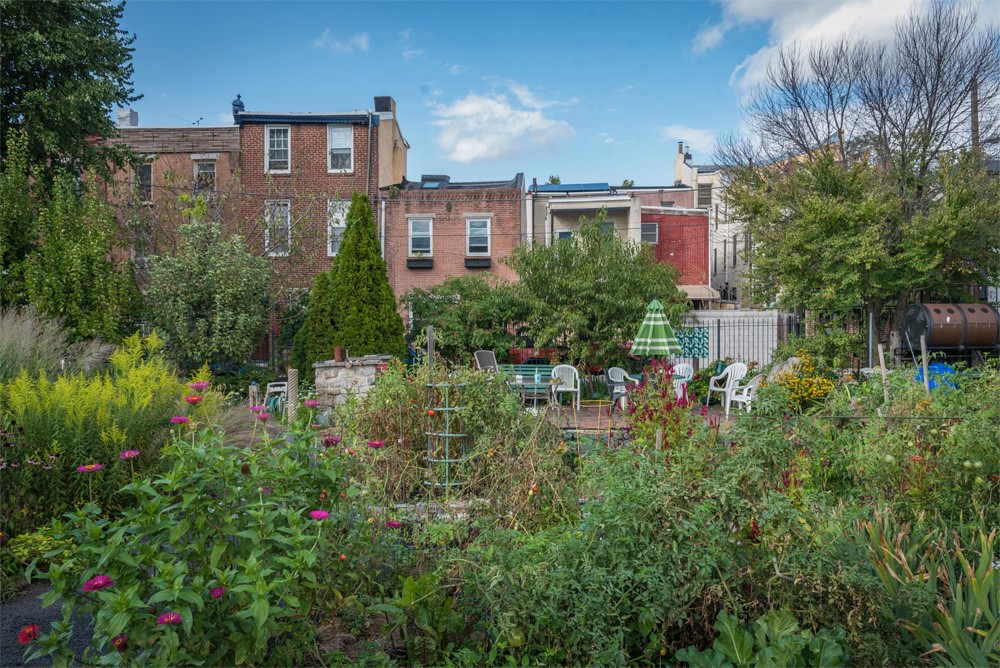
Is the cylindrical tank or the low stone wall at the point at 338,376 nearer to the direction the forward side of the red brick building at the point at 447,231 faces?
the low stone wall

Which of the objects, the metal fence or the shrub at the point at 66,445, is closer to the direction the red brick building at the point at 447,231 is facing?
the shrub

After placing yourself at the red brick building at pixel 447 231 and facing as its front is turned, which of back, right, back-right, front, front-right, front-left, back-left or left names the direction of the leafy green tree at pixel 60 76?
front-right

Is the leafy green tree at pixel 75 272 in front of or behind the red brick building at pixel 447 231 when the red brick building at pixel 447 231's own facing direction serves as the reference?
in front

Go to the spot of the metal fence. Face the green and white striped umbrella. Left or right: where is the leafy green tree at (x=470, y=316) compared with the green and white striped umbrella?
right

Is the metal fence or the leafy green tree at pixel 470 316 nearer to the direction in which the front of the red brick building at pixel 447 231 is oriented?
the leafy green tree

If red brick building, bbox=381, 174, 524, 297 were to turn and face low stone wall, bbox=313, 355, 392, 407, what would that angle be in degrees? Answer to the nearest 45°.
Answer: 0° — it already faces it

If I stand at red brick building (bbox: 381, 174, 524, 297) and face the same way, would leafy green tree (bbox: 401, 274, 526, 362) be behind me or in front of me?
in front

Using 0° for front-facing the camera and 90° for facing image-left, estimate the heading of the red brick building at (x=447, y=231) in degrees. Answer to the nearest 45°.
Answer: approximately 0°
